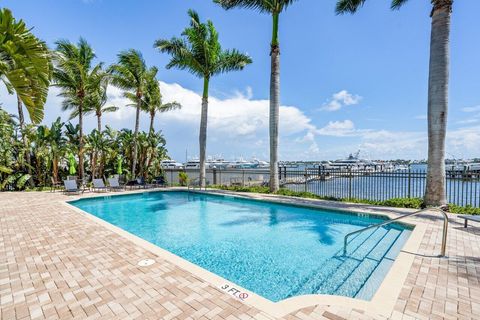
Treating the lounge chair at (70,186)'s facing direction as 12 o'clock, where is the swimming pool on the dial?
The swimming pool is roughly at 11 o'clock from the lounge chair.

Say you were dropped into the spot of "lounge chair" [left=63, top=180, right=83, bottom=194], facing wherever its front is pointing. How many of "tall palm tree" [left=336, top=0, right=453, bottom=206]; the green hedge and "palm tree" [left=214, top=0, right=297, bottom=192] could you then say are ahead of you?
3

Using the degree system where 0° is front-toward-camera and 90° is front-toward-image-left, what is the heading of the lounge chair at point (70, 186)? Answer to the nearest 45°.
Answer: approximately 315°

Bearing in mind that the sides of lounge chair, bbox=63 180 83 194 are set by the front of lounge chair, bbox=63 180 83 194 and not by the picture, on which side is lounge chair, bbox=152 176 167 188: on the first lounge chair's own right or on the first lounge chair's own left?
on the first lounge chair's own left

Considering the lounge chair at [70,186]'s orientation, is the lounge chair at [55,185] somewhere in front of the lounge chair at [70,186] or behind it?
behind

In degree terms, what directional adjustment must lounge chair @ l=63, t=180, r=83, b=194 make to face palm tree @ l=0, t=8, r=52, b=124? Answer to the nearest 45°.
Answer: approximately 45° to its right

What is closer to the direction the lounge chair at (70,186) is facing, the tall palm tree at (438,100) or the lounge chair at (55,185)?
the tall palm tree

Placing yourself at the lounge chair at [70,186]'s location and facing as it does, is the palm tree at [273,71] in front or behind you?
in front

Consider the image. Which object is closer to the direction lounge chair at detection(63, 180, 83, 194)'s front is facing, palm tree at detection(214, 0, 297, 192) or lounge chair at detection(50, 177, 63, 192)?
the palm tree

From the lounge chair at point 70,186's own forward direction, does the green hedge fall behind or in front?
in front
